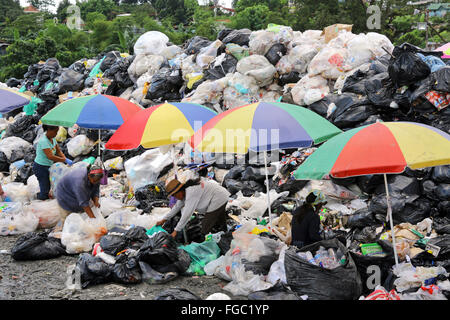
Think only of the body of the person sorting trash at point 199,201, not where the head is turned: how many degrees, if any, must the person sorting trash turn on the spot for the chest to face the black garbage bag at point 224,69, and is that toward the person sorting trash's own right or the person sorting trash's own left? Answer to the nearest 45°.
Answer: approximately 90° to the person sorting trash's own right

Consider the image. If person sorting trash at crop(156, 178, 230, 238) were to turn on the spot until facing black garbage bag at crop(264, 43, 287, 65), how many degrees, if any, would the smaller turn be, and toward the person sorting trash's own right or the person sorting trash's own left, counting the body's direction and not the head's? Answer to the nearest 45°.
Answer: approximately 90° to the person sorting trash's own right

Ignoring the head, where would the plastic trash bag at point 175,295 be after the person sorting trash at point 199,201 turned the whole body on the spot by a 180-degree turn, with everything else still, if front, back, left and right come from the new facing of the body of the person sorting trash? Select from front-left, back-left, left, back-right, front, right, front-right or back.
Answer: right

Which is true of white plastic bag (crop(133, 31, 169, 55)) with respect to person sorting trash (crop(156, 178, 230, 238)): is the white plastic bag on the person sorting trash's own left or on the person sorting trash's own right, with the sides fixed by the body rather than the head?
on the person sorting trash's own right

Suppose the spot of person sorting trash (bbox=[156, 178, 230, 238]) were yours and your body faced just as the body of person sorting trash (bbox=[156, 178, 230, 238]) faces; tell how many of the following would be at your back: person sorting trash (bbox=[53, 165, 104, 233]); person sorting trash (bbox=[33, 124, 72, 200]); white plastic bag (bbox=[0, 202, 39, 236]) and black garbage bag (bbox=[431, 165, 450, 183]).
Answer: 1

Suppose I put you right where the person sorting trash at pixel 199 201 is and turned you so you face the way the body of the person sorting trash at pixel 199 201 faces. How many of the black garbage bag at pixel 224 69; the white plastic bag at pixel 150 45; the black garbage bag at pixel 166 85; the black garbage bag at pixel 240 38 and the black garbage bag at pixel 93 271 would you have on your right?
4

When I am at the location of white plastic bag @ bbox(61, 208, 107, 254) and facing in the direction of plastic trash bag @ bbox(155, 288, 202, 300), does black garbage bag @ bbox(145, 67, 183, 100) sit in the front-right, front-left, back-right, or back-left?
back-left

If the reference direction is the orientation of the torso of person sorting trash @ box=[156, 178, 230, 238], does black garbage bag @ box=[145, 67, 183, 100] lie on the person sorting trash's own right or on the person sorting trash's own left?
on the person sorting trash's own right

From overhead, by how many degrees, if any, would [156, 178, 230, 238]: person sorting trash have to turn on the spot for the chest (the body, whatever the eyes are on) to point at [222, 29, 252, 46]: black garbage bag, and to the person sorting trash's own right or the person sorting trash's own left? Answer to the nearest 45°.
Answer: approximately 90° to the person sorting trash's own right

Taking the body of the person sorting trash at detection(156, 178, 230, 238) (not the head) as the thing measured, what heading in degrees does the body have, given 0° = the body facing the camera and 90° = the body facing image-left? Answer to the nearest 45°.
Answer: approximately 90°

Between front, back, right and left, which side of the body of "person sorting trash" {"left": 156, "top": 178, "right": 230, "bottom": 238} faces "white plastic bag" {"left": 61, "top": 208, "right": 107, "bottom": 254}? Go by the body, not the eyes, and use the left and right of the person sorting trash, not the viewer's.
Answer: front

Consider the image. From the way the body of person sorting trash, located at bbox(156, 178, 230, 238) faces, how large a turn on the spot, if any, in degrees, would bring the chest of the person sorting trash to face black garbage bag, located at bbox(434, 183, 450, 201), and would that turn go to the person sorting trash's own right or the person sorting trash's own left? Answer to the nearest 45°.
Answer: approximately 180°

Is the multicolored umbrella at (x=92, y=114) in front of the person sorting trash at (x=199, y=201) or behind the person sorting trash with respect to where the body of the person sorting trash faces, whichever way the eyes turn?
in front

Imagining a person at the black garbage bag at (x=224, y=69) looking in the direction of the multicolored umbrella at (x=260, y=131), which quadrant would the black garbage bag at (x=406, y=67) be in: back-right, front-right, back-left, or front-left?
front-left

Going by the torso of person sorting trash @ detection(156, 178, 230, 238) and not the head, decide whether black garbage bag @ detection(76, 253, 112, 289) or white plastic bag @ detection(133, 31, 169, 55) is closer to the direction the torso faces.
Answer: the black garbage bag
